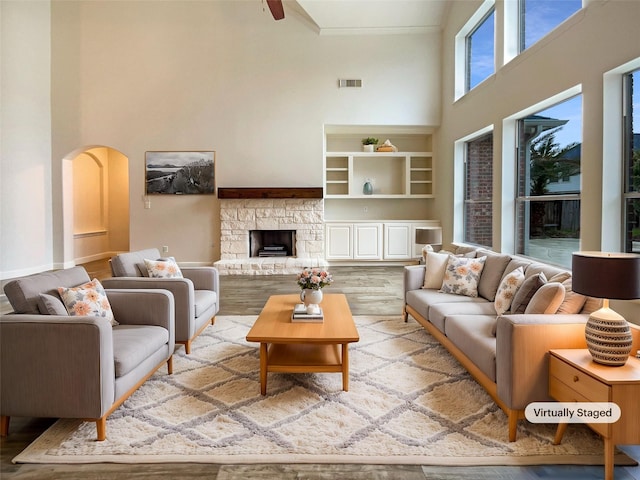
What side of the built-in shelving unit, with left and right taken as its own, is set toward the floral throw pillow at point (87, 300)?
front

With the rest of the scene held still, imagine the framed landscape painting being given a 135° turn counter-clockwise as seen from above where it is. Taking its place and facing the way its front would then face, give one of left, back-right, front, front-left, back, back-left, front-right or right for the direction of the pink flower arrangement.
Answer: back-right

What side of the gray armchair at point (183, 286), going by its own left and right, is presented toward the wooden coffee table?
front

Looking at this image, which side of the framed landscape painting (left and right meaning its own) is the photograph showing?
front

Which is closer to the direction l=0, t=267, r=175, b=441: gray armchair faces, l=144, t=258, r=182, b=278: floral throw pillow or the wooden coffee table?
the wooden coffee table

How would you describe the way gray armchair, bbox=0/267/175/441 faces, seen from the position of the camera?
facing the viewer and to the right of the viewer

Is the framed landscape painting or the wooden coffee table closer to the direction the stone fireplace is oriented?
the wooden coffee table

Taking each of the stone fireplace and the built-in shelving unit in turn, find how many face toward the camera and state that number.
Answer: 2

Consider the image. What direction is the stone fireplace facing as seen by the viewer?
toward the camera
